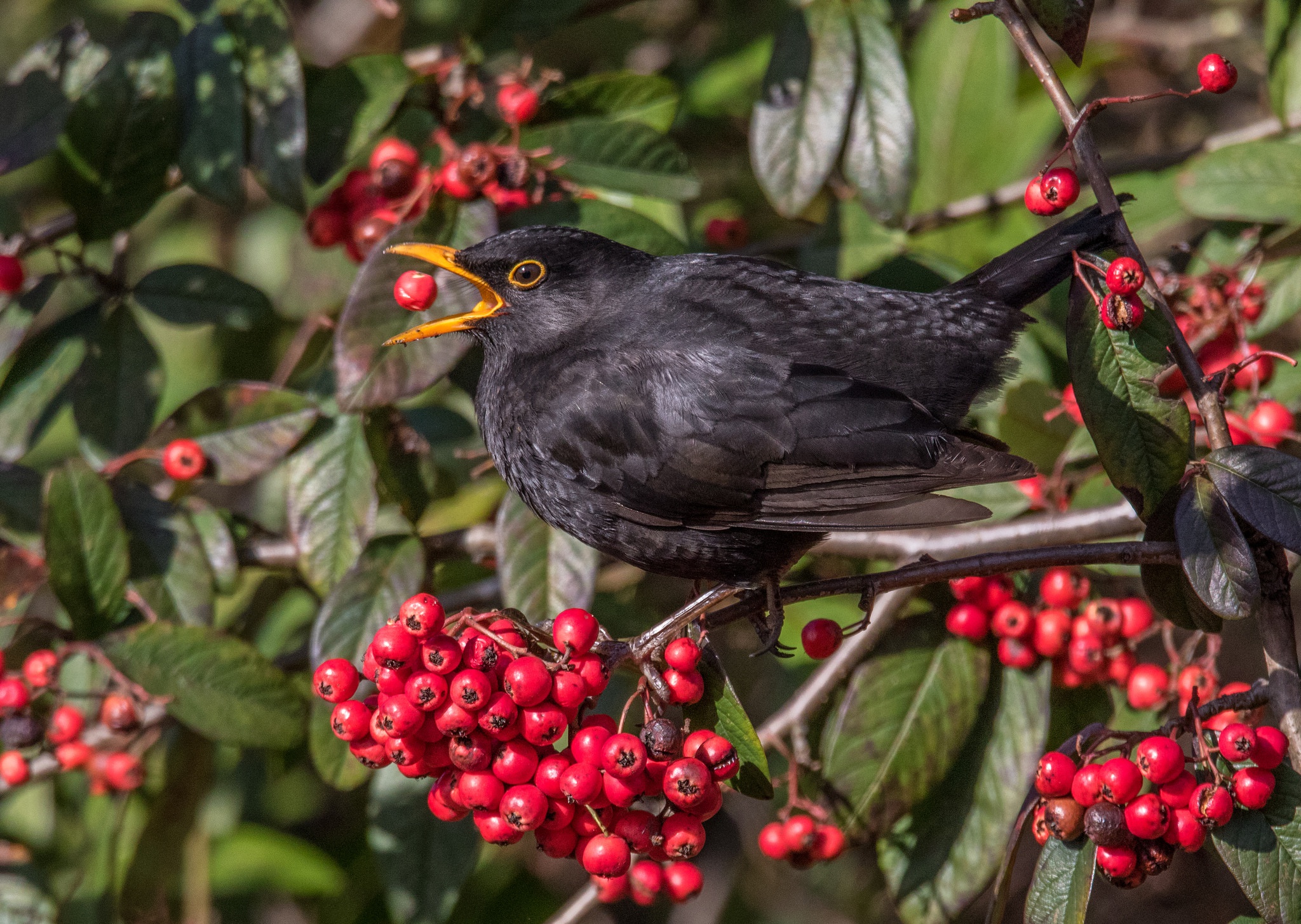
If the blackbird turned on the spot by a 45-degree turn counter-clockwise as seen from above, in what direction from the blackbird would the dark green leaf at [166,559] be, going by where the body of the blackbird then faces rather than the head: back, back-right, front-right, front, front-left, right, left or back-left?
front-right

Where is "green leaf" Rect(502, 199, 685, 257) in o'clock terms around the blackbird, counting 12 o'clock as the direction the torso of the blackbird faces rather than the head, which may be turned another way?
The green leaf is roughly at 2 o'clock from the blackbird.

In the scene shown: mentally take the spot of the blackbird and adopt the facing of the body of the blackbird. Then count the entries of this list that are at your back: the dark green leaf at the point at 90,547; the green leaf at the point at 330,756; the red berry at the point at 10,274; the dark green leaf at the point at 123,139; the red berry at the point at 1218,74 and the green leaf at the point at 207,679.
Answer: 1

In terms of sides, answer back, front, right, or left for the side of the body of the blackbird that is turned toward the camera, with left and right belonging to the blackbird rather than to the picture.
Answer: left

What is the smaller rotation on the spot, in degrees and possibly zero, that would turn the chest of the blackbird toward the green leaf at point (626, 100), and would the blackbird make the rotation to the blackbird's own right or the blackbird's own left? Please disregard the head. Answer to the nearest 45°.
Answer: approximately 90° to the blackbird's own right

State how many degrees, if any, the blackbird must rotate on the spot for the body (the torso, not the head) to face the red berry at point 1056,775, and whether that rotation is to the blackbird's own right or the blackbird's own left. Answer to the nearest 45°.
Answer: approximately 135° to the blackbird's own left

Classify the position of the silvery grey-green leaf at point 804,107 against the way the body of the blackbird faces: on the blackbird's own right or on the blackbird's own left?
on the blackbird's own right

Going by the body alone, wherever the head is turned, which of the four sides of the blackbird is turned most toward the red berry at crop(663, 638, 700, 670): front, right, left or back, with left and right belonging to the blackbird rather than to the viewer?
left

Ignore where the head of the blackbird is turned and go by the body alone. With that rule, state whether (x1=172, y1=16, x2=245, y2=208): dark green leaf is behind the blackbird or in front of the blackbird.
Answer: in front

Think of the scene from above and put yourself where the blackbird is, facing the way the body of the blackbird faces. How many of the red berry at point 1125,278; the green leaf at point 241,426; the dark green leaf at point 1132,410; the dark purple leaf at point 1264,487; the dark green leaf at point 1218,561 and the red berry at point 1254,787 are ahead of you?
1

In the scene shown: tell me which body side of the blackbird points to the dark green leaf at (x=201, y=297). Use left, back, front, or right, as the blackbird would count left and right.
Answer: front

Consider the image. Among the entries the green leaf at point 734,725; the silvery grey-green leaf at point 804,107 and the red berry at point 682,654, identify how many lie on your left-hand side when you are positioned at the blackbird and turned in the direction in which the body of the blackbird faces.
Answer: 2

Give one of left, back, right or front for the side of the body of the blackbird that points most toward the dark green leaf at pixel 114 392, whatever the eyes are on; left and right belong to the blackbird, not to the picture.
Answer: front
